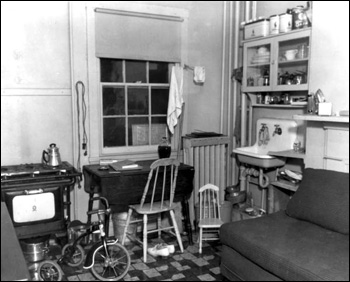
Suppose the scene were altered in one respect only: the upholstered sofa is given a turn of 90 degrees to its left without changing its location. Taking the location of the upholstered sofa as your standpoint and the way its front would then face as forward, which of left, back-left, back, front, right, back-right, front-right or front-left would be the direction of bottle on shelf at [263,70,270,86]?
back-left

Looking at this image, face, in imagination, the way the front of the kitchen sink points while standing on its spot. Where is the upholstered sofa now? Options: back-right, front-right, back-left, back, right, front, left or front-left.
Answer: front-left

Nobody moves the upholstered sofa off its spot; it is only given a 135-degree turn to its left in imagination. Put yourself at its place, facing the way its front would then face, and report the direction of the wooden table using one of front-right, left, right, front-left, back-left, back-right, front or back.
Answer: back-left

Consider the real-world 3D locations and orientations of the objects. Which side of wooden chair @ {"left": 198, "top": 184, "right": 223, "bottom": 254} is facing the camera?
front

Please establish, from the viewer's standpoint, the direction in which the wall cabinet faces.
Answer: facing the viewer and to the left of the viewer

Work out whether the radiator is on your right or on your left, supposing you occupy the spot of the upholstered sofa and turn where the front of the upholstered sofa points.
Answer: on your right

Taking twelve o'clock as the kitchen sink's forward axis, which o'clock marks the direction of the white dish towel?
The white dish towel is roughly at 2 o'clock from the kitchen sink.
